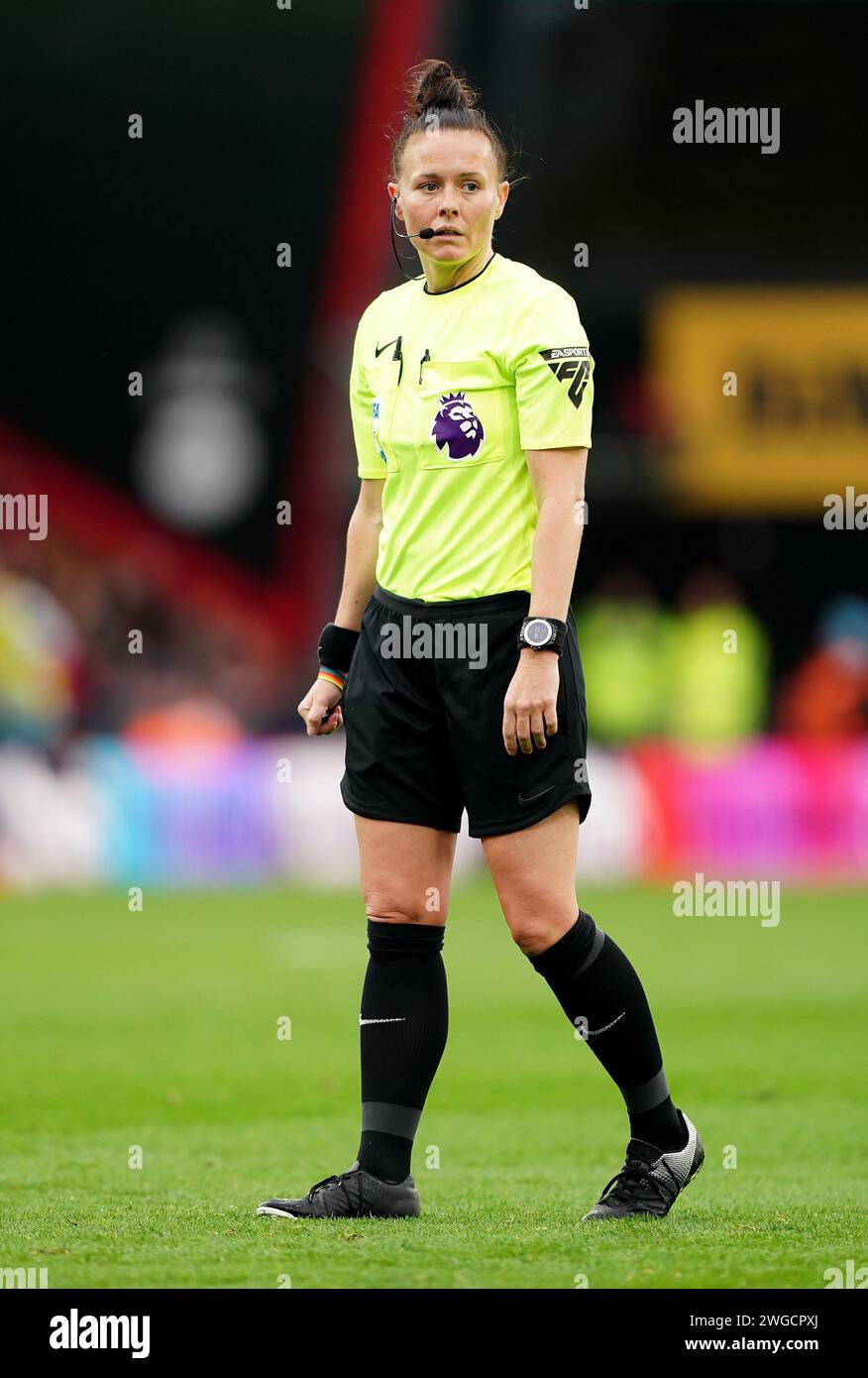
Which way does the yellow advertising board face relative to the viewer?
toward the camera

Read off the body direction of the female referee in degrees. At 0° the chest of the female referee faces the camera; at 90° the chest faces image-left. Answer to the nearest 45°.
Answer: approximately 45°

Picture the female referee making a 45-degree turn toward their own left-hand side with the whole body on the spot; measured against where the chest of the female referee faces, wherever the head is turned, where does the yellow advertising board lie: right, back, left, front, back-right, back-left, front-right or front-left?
back
